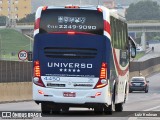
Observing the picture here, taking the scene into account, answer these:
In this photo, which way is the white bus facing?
away from the camera

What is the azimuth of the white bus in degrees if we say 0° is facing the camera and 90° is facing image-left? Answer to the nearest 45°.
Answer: approximately 180°
